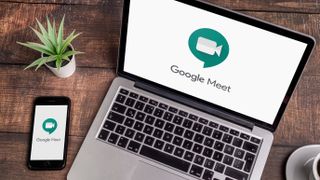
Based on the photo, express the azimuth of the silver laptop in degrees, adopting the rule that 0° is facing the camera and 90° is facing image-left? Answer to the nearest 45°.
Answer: approximately 45°

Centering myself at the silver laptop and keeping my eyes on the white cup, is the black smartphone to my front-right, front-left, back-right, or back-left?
back-right
